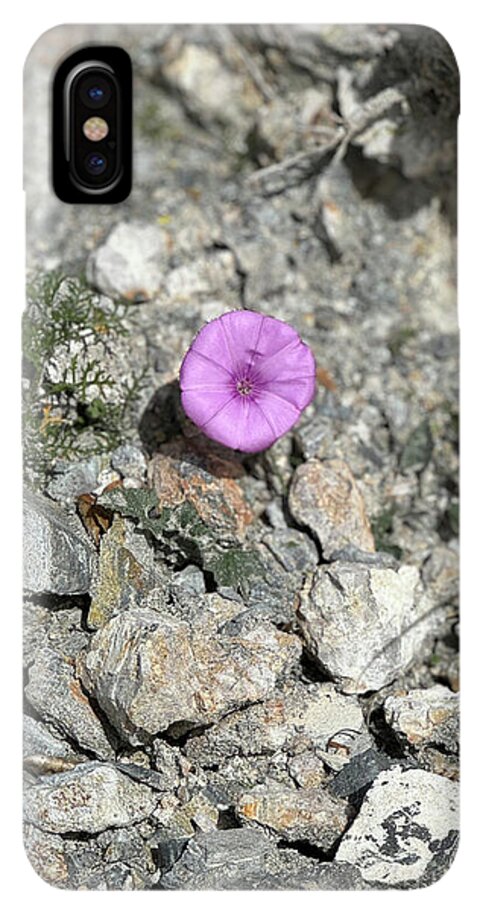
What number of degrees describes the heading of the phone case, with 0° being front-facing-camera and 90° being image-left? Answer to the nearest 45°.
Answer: approximately 180°
